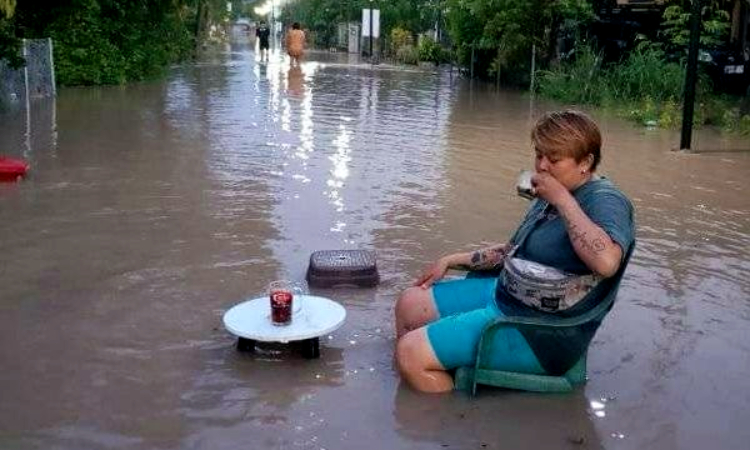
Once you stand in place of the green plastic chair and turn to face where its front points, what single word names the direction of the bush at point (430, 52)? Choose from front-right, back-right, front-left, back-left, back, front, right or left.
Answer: right

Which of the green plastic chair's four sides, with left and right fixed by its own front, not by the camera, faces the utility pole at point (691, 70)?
right

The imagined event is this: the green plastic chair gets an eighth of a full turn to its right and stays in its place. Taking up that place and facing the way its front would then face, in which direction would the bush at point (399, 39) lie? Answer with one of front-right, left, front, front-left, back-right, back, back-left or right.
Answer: front-right

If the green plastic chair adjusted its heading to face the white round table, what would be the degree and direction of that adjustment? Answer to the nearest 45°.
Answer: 0° — it already faces it

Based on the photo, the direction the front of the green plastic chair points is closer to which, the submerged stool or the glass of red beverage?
the glass of red beverage

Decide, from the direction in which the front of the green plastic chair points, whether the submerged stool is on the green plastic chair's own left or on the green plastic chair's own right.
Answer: on the green plastic chair's own right

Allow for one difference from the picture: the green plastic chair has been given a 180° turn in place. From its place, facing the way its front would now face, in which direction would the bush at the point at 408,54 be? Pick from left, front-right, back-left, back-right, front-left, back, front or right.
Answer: left

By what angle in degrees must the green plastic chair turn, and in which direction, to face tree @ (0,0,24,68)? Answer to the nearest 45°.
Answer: approximately 45° to its right

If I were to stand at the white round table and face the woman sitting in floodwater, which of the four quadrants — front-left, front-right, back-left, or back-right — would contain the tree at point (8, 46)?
back-left

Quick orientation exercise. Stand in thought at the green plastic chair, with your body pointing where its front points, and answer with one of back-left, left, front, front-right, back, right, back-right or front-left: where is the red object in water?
front-right

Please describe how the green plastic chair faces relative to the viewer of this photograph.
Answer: facing to the left of the viewer
